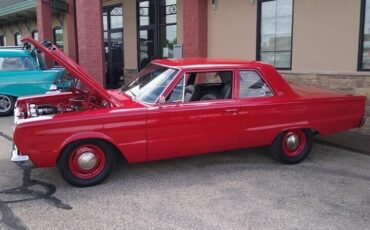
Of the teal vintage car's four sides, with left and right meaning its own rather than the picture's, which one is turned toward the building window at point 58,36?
right

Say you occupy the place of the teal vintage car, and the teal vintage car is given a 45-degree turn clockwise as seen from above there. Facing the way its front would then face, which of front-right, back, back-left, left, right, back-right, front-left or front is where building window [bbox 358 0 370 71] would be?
back

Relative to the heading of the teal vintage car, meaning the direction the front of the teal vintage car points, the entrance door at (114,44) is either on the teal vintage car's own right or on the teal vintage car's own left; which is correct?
on the teal vintage car's own right

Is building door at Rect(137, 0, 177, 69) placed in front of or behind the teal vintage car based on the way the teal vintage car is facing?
behind

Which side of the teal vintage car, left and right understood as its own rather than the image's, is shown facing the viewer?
left

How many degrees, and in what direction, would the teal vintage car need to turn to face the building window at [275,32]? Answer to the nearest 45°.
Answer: approximately 135° to its left
